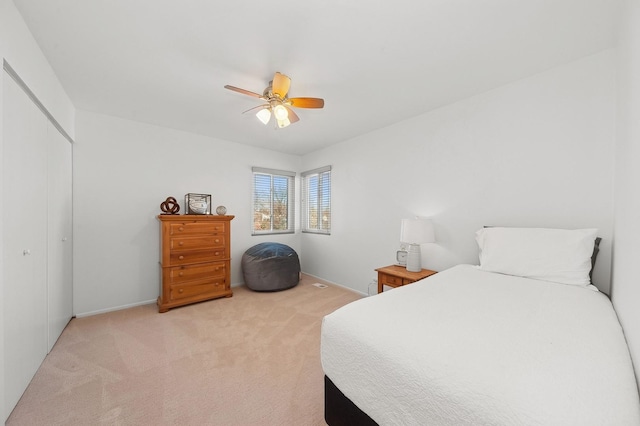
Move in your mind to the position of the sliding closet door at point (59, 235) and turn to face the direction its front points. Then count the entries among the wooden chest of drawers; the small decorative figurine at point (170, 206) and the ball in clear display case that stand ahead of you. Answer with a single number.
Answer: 3

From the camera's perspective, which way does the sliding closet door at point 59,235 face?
to the viewer's right

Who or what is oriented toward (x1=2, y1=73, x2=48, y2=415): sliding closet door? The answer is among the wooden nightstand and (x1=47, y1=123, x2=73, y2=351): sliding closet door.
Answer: the wooden nightstand

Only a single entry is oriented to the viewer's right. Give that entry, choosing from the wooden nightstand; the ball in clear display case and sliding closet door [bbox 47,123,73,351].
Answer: the sliding closet door

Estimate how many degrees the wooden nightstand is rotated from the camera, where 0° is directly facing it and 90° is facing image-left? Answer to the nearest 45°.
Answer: approximately 45°
